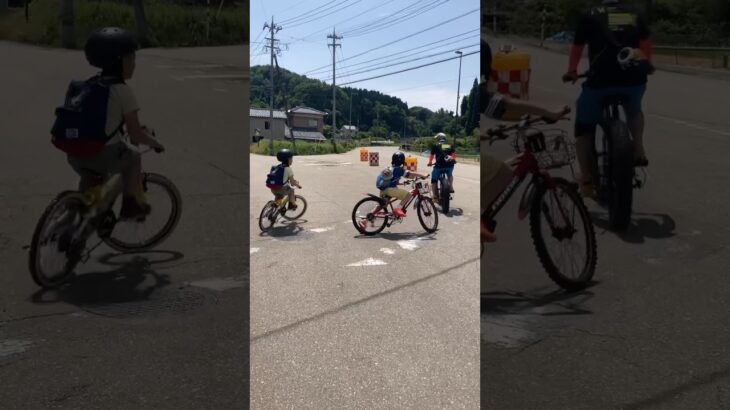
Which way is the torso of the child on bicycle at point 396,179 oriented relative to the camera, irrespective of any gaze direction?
to the viewer's right

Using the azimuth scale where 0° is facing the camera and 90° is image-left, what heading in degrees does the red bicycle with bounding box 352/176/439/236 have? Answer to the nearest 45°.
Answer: approximately 270°

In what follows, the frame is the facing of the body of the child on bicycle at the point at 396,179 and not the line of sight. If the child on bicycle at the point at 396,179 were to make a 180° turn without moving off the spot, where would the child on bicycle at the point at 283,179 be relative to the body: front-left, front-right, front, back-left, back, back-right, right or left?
front

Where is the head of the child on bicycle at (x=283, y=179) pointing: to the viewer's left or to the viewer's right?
to the viewer's right
